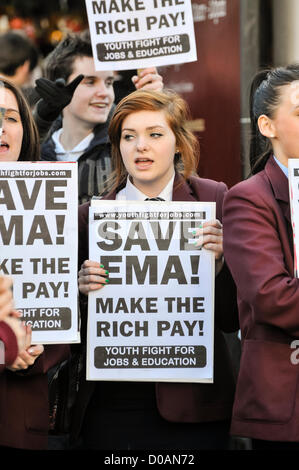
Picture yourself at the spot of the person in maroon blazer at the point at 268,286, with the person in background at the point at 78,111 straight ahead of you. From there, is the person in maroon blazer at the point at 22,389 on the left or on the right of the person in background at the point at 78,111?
left

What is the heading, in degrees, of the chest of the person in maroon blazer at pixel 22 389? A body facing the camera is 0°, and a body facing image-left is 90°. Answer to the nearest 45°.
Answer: approximately 45°

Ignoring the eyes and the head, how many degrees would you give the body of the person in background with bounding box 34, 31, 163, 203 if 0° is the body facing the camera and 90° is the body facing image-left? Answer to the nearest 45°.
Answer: approximately 315°

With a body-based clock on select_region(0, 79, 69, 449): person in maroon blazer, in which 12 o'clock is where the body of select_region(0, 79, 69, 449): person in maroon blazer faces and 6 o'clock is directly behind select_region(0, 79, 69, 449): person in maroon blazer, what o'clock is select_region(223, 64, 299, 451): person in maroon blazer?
select_region(223, 64, 299, 451): person in maroon blazer is roughly at 8 o'clock from select_region(0, 79, 69, 449): person in maroon blazer.

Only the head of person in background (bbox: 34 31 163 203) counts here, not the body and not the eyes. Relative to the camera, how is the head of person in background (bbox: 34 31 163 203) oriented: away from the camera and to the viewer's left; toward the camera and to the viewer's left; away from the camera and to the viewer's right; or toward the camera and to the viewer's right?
toward the camera and to the viewer's right
